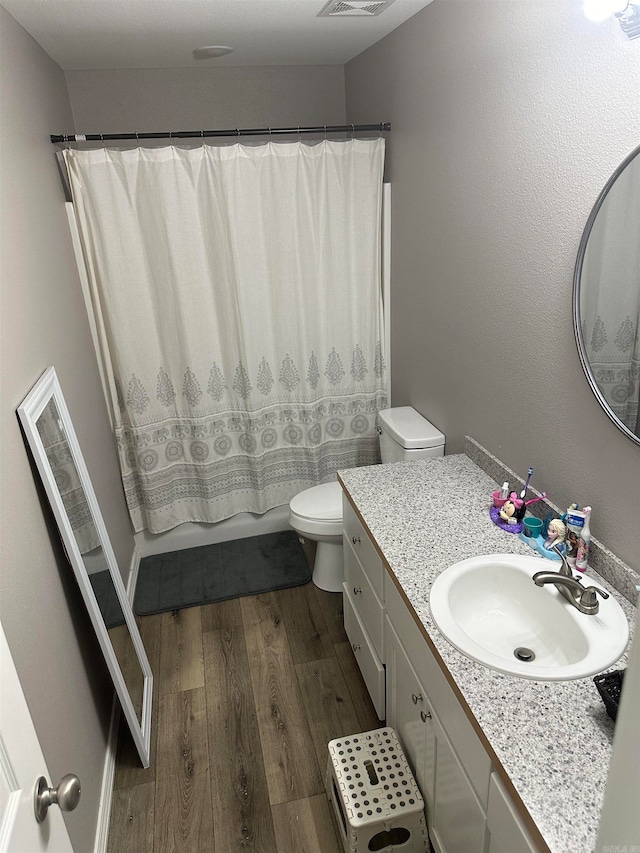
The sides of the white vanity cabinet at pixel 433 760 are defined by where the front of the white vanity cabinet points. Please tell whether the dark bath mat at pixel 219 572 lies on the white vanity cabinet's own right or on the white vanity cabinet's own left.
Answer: on the white vanity cabinet's own right

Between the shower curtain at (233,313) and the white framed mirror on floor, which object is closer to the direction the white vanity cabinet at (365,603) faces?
the white framed mirror on floor

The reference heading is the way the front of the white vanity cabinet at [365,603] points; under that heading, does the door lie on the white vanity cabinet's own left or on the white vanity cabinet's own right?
on the white vanity cabinet's own left

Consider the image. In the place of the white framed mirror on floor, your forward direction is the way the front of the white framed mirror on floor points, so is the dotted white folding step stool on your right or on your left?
on your right

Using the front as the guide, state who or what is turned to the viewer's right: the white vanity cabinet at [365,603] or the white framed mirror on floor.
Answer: the white framed mirror on floor

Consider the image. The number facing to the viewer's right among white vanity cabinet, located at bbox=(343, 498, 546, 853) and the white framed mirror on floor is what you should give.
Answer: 1

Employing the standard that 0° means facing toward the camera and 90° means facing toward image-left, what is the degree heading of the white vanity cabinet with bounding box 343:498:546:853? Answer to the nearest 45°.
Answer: approximately 90°

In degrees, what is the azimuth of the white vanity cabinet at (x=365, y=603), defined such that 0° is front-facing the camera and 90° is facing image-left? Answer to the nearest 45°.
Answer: approximately 90°

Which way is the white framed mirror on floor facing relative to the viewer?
to the viewer's right
